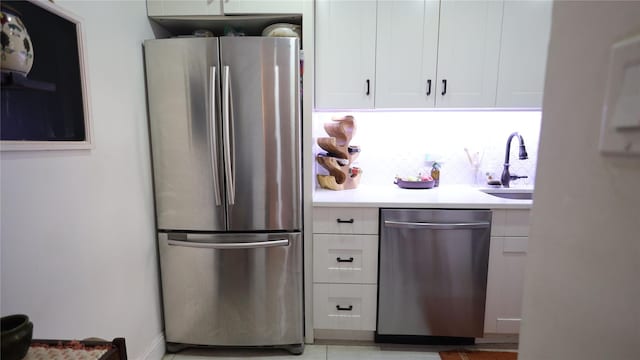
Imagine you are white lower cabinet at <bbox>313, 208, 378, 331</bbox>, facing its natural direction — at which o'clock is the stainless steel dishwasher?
The stainless steel dishwasher is roughly at 9 o'clock from the white lower cabinet.

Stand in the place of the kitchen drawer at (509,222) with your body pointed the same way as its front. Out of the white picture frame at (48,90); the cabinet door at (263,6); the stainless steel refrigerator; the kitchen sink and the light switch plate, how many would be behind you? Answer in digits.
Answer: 1

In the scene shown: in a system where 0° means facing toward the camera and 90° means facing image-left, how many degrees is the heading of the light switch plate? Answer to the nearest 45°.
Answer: approximately 45°

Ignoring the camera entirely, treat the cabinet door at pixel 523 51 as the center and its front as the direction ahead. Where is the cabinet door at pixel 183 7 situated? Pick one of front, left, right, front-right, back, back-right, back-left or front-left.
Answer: front-right

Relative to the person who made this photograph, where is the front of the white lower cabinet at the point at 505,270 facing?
facing the viewer

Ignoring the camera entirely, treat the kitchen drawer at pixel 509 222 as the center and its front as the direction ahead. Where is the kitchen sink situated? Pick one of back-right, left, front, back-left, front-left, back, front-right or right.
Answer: back

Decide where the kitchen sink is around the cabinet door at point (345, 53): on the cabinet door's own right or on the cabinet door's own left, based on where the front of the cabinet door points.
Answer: on the cabinet door's own left

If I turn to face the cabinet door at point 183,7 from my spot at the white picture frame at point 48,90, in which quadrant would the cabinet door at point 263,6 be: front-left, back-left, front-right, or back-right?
front-right

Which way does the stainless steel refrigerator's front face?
toward the camera

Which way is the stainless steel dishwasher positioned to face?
toward the camera

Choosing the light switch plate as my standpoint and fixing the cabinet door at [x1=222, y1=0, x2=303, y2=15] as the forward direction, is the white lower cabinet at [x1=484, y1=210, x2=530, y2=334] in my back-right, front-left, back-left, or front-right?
front-right
